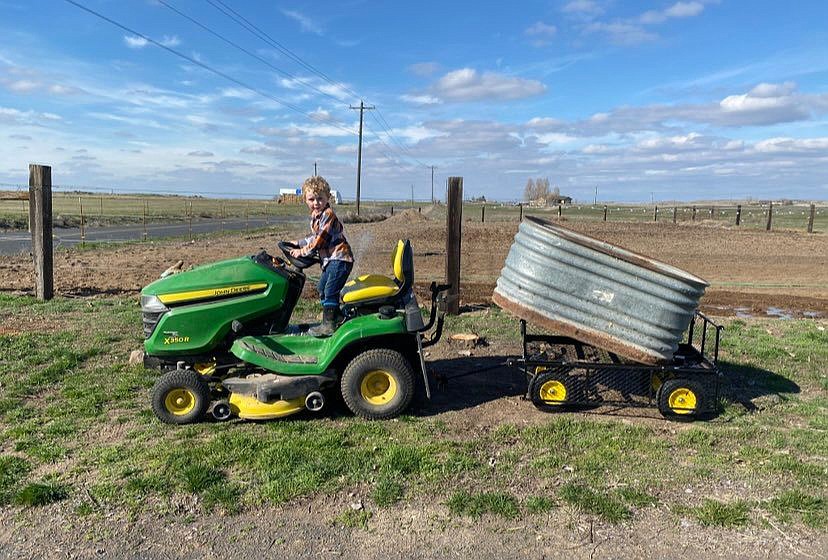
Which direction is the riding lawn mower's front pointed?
to the viewer's left

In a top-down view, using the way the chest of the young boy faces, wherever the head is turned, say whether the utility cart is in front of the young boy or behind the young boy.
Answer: behind

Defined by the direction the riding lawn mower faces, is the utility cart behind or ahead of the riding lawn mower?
behind

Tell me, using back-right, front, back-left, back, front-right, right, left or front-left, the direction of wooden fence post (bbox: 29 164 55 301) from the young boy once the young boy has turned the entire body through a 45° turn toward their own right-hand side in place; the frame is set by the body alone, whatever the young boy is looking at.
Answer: front

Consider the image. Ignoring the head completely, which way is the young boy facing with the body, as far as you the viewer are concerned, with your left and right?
facing to the left of the viewer

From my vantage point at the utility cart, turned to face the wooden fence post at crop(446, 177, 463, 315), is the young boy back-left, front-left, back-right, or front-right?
front-left

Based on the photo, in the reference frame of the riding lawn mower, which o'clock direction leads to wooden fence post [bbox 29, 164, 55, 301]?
The wooden fence post is roughly at 2 o'clock from the riding lawn mower.

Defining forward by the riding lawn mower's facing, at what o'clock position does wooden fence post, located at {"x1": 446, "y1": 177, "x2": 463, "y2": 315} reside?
The wooden fence post is roughly at 4 o'clock from the riding lawn mower.

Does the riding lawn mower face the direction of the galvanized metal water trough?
no

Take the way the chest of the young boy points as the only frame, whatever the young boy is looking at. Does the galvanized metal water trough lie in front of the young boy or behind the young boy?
behind
